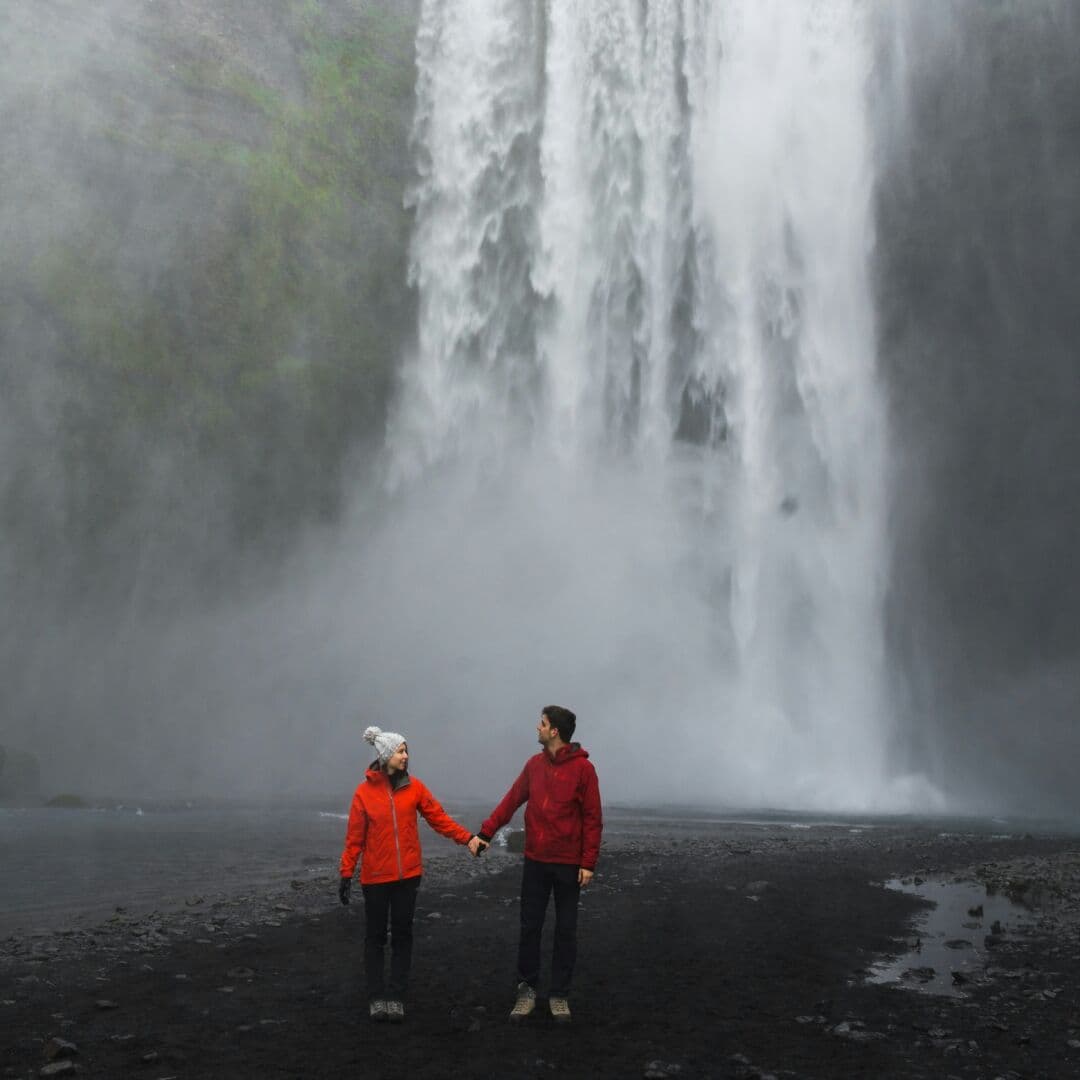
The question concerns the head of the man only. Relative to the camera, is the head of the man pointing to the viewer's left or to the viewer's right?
to the viewer's left

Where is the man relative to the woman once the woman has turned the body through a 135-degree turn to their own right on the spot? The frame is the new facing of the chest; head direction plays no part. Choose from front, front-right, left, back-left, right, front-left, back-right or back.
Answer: back-right

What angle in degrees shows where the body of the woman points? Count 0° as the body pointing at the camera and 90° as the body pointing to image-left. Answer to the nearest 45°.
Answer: approximately 0°

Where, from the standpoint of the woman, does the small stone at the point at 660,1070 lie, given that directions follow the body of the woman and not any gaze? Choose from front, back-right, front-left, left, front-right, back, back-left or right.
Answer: front-left
